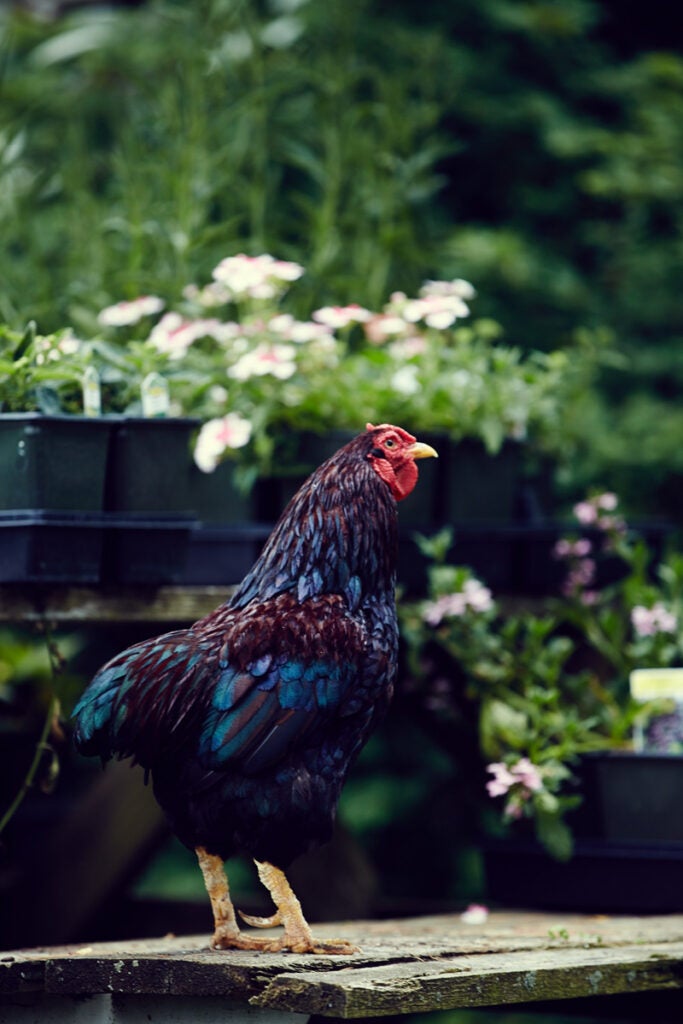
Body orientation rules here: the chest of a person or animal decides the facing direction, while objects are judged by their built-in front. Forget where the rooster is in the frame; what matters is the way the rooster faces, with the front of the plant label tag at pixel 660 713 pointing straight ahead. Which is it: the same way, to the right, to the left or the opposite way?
to the left

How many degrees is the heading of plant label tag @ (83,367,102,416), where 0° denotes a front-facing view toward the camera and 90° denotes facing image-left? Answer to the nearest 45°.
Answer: approximately 0°

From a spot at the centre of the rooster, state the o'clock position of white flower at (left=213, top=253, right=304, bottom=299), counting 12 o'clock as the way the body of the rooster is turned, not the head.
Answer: The white flower is roughly at 9 o'clock from the rooster.

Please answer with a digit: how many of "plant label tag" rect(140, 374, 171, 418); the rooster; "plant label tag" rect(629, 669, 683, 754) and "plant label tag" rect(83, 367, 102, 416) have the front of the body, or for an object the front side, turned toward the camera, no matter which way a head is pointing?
3

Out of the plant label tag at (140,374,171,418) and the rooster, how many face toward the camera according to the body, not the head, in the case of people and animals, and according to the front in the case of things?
1

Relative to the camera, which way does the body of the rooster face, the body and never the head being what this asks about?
to the viewer's right
